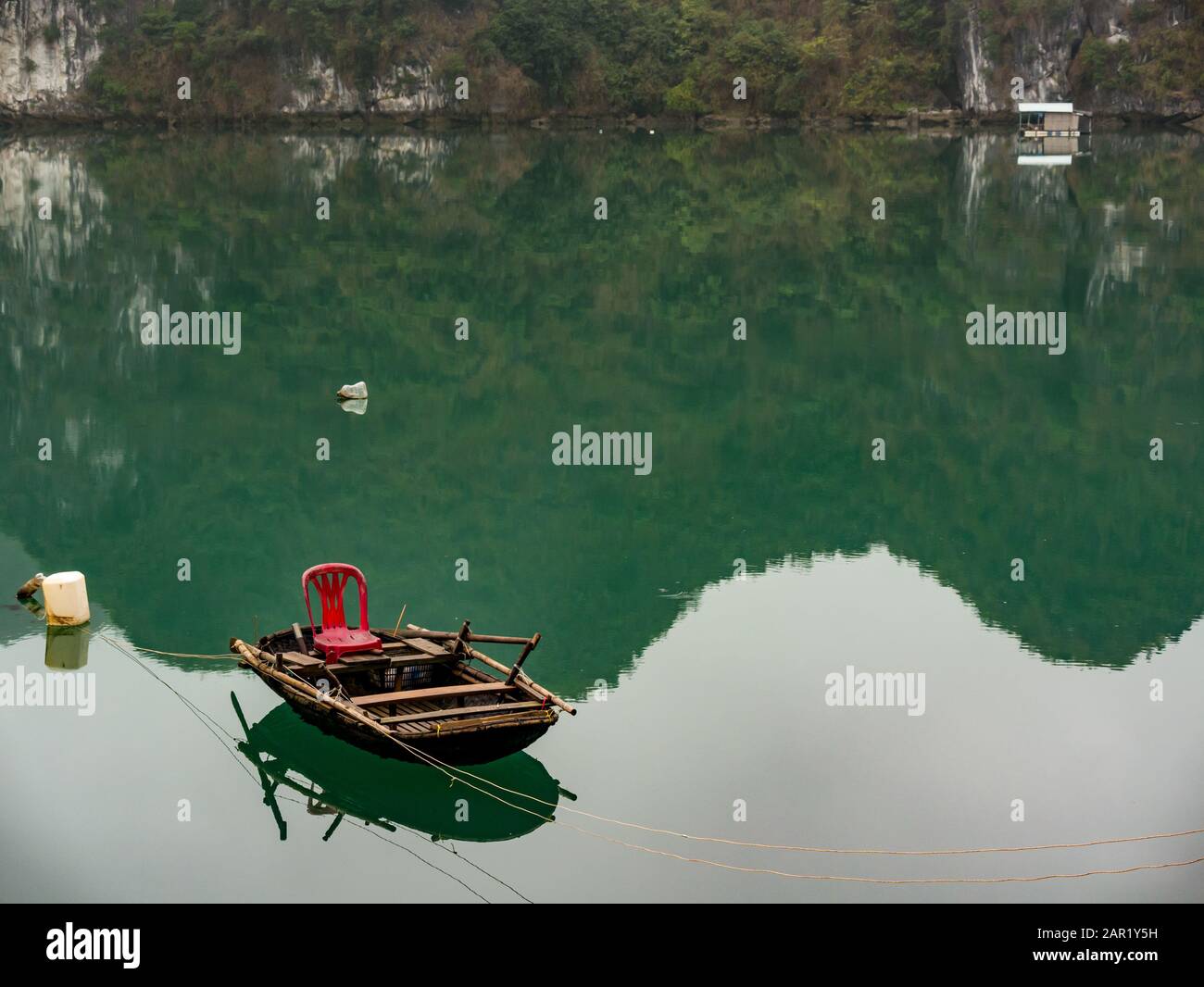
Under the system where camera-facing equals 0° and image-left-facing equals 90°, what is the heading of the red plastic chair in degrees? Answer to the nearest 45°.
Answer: approximately 315°

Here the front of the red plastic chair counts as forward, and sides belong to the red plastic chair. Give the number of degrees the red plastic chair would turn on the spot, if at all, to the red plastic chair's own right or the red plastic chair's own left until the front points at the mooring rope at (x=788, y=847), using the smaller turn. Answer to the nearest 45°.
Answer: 0° — it already faces it

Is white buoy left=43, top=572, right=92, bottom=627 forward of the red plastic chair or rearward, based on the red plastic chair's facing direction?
rearward

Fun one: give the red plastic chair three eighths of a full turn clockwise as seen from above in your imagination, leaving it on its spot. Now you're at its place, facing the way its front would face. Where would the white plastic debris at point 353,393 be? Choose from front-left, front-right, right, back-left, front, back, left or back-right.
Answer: right
